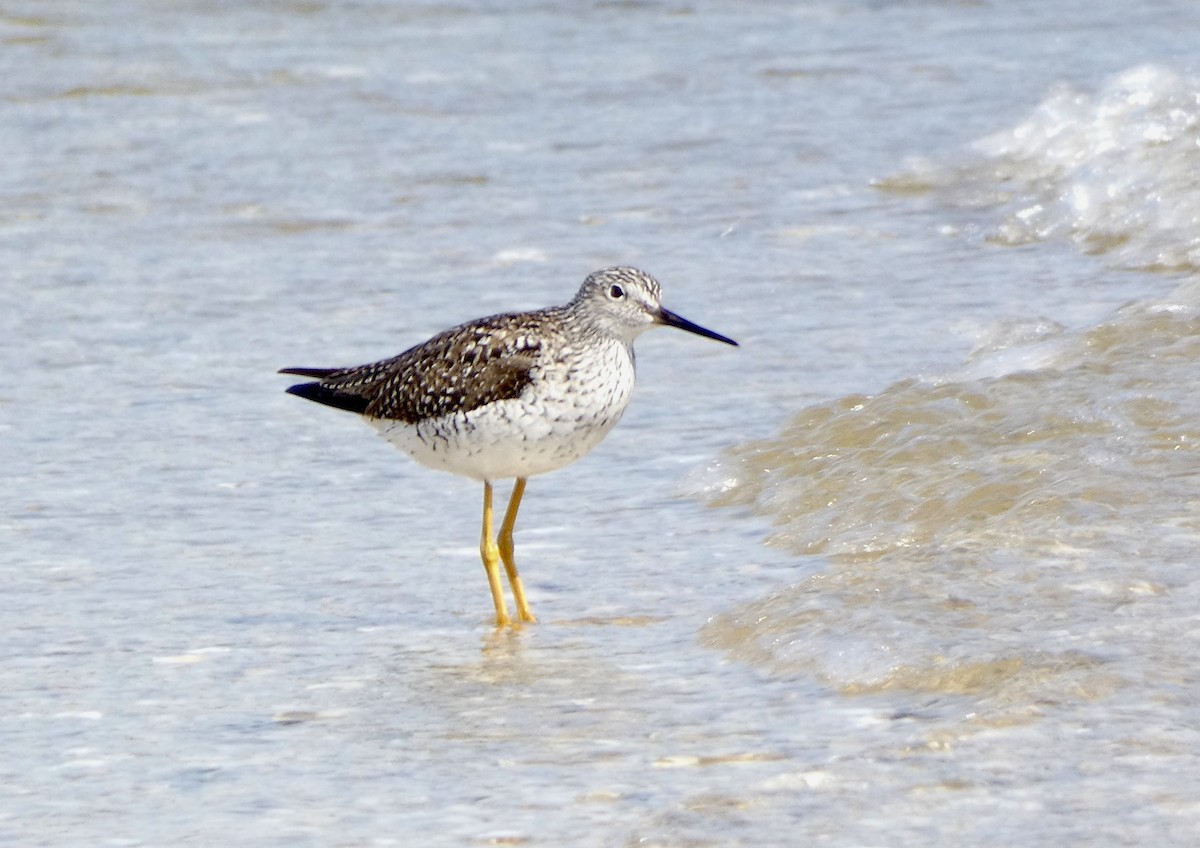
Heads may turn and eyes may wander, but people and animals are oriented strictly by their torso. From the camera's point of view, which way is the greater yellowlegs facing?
to the viewer's right
